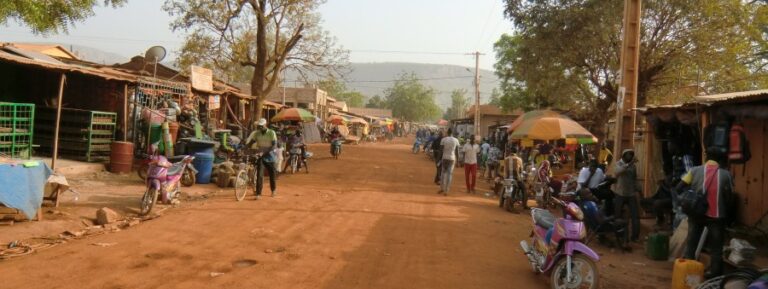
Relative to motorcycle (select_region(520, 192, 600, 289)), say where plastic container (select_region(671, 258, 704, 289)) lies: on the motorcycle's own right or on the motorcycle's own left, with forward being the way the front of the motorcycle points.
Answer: on the motorcycle's own left

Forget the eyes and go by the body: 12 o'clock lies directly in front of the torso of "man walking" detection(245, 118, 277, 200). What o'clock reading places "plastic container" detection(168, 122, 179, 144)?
The plastic container is roughly at 5 o'clock from the man walking.

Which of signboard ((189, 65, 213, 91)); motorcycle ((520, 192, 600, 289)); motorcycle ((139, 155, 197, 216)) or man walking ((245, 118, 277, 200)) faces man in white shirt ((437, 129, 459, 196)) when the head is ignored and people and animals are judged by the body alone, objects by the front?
the signboard

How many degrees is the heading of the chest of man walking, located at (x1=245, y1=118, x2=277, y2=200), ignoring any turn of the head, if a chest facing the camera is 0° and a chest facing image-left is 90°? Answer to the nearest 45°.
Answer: approximately 0°

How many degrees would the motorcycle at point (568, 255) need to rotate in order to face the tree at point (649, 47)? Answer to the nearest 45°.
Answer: approximately 135° to its left

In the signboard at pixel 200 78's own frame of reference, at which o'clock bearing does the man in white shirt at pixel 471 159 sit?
The man in white shirt is roughly at 12 o'clock from the signboard.

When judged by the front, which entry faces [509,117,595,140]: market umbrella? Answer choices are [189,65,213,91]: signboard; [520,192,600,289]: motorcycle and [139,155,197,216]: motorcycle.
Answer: the signboard
